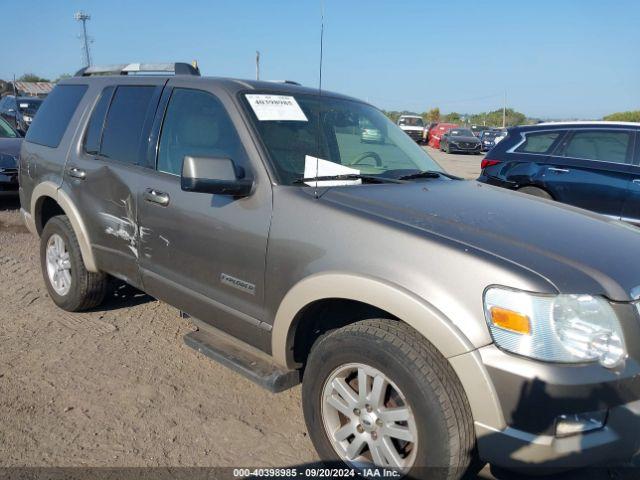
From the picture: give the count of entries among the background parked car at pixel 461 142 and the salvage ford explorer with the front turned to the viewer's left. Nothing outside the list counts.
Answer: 0

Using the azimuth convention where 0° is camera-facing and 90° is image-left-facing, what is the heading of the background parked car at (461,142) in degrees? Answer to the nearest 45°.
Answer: approximately 315°

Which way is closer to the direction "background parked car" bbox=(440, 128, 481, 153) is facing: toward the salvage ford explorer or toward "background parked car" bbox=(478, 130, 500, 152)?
the salvage ford explorer

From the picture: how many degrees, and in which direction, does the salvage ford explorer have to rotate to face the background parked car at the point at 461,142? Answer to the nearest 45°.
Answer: approximately 135° to its left

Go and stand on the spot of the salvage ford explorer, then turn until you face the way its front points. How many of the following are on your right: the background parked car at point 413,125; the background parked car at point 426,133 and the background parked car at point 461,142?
0

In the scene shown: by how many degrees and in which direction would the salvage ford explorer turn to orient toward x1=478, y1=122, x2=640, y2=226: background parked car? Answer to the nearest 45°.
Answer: approximately 90° to its left

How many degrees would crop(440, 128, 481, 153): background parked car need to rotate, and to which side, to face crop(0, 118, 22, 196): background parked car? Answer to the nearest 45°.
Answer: approximately 45° to its right

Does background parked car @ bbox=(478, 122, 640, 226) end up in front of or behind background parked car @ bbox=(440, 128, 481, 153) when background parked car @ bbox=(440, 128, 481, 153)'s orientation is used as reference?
in front

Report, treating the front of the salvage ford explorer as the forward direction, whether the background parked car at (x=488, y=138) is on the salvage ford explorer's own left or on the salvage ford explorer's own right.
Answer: on the salvage ford explorer's own left

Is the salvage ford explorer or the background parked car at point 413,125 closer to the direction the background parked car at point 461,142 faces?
the salvage ford explorer

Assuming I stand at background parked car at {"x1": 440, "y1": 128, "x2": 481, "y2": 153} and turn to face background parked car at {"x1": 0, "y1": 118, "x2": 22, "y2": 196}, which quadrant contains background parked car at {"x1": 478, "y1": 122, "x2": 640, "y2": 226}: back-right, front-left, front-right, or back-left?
front-left

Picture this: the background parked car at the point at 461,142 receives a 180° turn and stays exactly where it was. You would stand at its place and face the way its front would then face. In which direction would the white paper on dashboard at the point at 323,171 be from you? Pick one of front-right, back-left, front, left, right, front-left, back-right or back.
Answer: back-left

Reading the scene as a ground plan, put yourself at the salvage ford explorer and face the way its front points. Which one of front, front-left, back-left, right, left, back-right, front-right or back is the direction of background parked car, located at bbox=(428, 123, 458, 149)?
back-left

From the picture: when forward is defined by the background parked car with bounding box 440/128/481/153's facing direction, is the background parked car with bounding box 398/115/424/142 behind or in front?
behind
